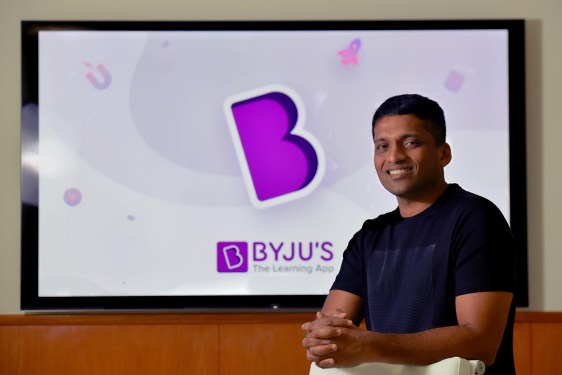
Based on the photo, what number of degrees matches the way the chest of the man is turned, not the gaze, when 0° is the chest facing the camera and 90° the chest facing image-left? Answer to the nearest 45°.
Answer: approximately 45°
